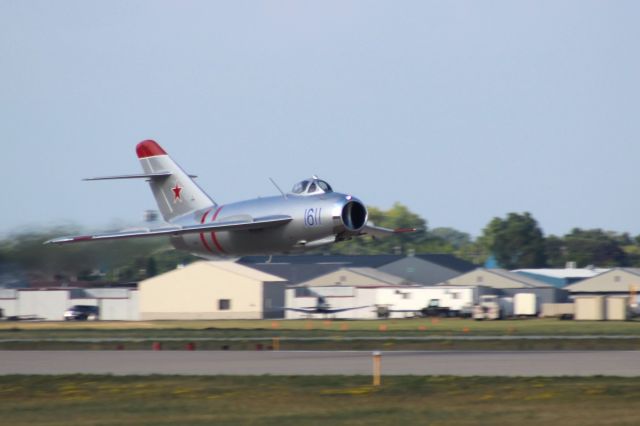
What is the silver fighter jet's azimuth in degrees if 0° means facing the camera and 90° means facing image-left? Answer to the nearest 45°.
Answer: approximately 315°
